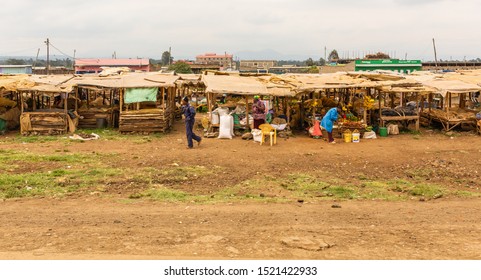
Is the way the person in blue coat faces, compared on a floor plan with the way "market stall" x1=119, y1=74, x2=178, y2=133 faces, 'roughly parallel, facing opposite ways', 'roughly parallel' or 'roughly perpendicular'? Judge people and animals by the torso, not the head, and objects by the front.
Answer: roughly perpendicular

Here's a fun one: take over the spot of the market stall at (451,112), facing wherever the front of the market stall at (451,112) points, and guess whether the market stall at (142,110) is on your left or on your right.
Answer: on your right

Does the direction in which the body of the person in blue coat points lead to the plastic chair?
no

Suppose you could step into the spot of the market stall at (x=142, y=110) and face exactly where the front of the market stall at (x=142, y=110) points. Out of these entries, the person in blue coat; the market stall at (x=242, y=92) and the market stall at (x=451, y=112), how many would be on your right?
0

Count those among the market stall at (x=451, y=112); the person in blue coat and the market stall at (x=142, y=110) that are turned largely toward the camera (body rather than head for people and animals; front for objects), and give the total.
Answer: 2

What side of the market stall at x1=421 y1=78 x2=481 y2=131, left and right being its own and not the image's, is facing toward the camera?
front

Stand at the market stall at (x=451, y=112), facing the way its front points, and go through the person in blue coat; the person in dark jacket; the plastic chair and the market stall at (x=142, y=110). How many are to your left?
0

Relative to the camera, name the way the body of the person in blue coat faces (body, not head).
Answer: to the viewer's right

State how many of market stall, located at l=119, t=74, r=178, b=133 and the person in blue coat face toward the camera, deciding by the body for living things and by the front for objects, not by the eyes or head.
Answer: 1

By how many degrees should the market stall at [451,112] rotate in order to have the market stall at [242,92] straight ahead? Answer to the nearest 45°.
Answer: approximately 45° to its right
